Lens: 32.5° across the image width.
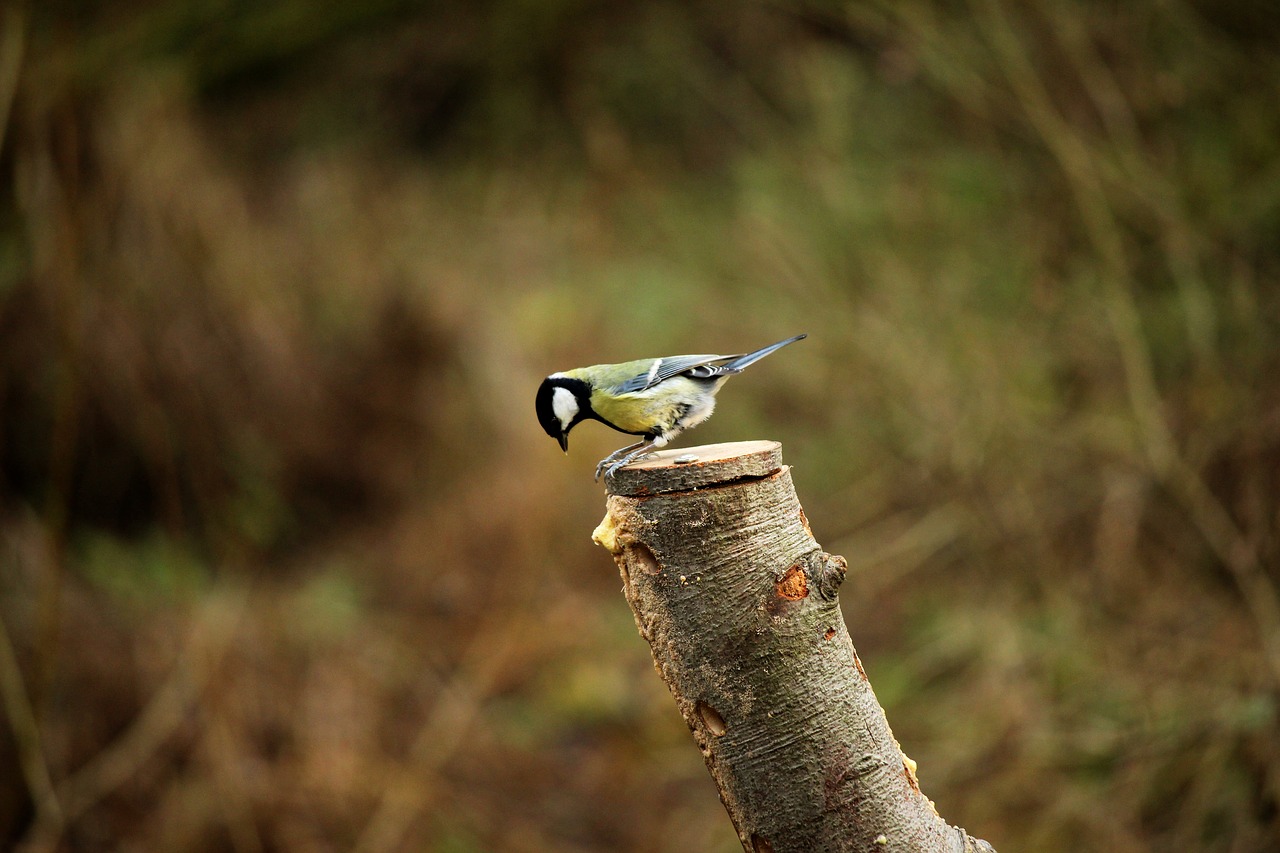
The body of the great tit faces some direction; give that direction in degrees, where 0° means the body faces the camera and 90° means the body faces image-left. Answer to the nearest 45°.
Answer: approximately 90°
